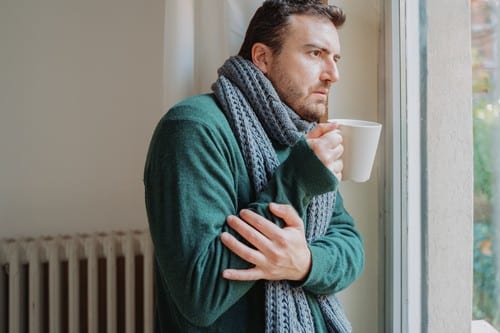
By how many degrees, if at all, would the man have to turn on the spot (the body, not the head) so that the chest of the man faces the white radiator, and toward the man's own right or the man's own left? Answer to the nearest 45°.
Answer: approximately 180°

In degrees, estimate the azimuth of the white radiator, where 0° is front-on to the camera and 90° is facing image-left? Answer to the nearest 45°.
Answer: approximately 0°

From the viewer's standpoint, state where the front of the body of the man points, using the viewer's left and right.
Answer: facing the viewer and to the right of the viewer

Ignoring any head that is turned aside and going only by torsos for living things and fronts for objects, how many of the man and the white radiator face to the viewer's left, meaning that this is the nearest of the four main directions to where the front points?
0
